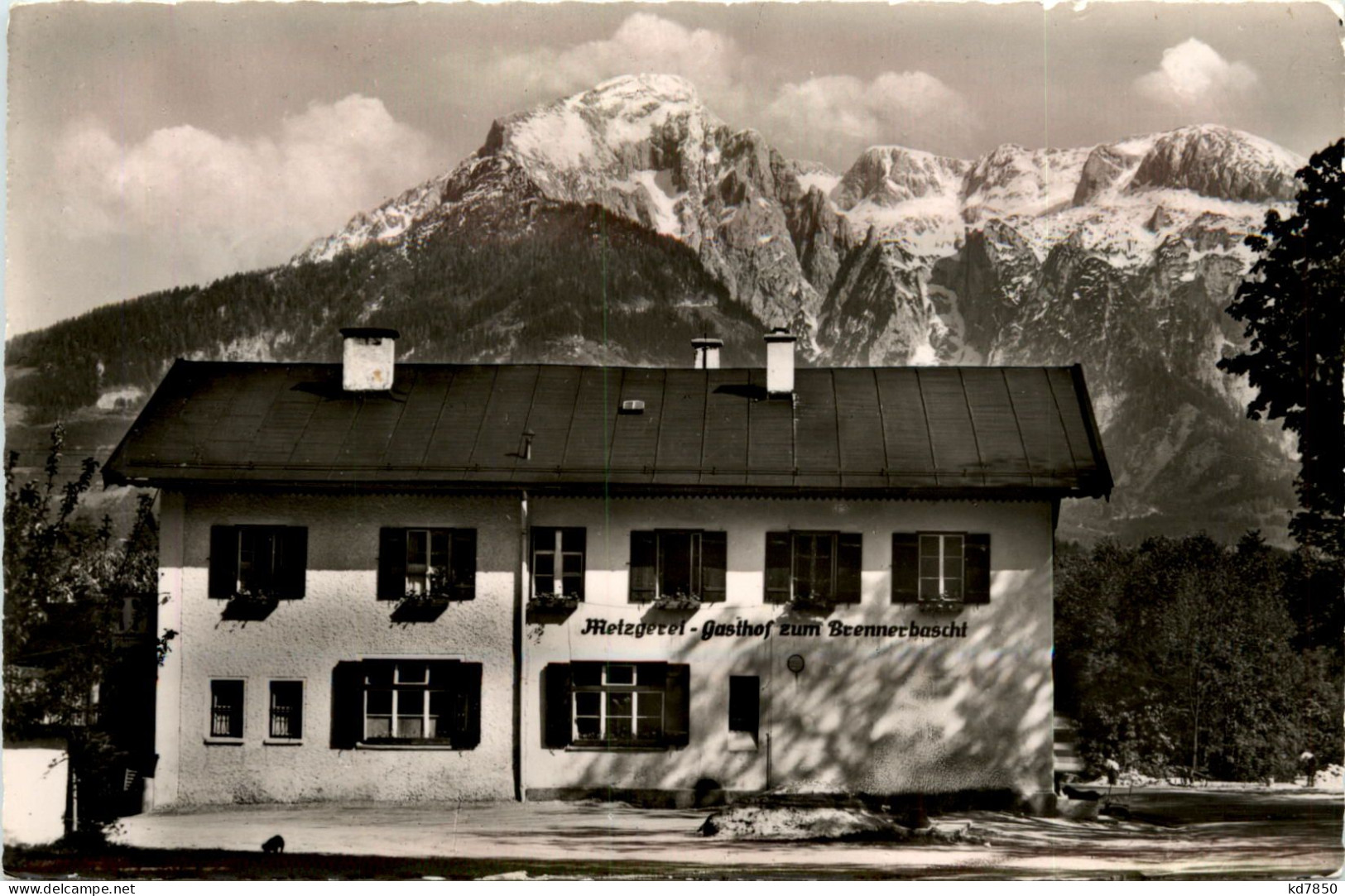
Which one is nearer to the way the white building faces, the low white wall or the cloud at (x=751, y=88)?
the low white wall

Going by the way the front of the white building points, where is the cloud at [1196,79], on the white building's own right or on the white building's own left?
on the white building's own left

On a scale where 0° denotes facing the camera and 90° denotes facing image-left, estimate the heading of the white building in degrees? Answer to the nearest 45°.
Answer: approximately 0°

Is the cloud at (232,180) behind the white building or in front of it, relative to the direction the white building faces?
behind

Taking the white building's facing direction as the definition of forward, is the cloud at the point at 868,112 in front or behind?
behind

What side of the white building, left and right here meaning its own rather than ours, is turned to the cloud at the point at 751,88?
back
